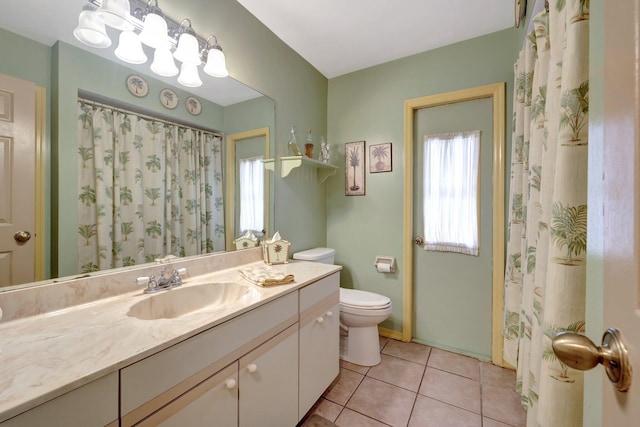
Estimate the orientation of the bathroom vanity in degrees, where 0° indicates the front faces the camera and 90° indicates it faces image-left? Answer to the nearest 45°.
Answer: approximately 315°

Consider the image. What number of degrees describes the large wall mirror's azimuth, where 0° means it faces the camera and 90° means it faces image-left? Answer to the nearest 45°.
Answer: approximately 315°

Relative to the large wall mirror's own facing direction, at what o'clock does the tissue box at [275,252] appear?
The tissue box is roughly at 10 o'clock from the large wall mirror.

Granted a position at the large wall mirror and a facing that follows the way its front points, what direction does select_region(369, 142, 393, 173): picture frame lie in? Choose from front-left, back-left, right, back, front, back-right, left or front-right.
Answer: front-left

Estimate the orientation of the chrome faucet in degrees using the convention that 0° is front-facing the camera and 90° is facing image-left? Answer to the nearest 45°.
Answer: approximately 315°

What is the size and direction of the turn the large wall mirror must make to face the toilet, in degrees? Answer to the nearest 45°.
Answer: approximately 45° to its left

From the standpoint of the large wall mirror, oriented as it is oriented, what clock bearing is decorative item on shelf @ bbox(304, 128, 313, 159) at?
The decorative item on shelf is roughly at 10 o'clock from the large wall mirror.
